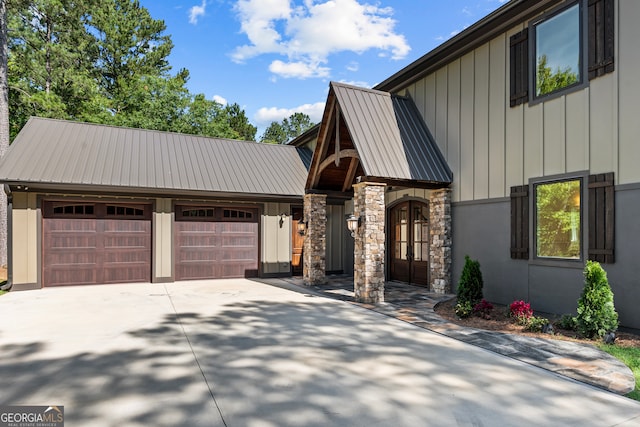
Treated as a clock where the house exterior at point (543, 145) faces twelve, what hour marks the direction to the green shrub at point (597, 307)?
The green shrub is roughly at 10 o'clock from the house exterior.

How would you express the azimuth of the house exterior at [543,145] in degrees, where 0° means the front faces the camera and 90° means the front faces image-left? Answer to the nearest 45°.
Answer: approximately 45°

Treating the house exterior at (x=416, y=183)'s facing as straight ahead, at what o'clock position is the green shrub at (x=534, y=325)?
The green shrub is roughly at 10 o'clock from the house exterior.

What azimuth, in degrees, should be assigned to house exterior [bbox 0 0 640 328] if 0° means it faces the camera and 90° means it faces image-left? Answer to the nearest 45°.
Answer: approximately 45°

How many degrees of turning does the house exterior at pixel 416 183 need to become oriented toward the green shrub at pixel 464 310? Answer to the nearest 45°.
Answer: approximately 45° to its left
